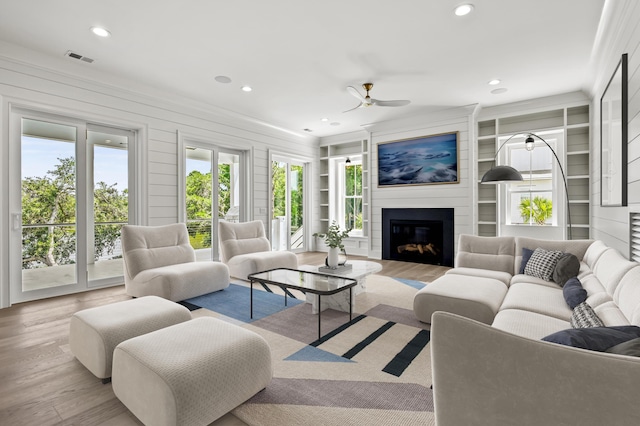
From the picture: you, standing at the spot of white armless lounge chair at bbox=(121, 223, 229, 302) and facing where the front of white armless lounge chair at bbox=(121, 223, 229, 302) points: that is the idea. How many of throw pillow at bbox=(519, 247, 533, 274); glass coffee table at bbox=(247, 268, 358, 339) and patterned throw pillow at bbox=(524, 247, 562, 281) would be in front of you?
3

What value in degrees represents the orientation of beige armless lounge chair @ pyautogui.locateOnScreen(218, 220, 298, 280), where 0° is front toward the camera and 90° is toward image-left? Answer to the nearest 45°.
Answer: approximately 315°

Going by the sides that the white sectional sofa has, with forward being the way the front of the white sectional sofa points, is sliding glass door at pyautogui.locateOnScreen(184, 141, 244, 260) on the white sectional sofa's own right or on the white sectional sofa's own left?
on the white sectional sofa's own right

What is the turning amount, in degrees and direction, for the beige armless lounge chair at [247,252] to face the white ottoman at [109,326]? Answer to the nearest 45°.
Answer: approximately 45° to its right

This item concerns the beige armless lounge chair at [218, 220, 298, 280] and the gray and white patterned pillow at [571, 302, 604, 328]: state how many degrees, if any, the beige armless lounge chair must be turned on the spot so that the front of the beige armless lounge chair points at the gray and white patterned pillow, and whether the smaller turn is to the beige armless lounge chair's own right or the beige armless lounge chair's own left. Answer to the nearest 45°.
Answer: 0° — it already faces it

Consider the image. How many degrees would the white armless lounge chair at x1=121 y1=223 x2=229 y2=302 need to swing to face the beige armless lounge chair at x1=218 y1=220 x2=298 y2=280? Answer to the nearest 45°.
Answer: approximately 90° to its left

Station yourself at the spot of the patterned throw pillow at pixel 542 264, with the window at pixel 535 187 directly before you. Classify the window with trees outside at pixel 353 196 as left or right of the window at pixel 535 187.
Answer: left

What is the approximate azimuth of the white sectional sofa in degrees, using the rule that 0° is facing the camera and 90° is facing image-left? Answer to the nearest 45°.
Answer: approximately 45°

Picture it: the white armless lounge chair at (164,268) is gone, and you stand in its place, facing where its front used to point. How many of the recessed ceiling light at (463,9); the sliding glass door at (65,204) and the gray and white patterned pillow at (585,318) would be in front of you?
2

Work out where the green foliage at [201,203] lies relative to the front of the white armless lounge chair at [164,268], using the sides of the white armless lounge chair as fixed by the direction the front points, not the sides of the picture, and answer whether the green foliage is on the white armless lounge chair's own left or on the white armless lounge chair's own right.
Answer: on the white armless lounge chair's own left

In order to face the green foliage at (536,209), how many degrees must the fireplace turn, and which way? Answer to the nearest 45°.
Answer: approximately 135° to its left
